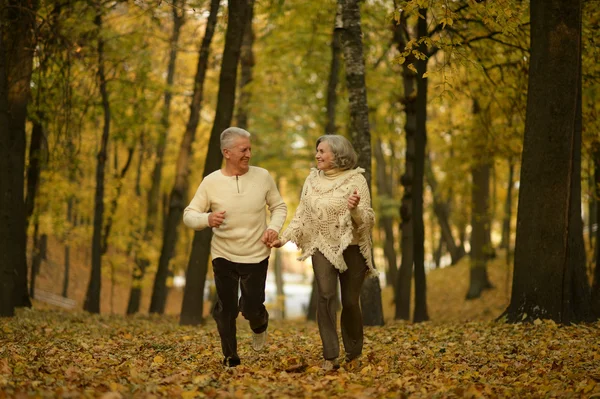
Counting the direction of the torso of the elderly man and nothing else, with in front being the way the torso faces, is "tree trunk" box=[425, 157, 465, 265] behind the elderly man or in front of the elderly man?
behind

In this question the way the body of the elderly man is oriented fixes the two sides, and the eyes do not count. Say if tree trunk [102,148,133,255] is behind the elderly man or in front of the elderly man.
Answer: behind

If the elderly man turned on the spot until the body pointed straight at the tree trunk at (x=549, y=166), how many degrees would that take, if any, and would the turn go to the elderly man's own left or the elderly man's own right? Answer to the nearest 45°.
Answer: approximately 135° to the elderly man's own left

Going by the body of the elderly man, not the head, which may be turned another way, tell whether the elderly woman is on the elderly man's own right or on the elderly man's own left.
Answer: on the elderly man's own left

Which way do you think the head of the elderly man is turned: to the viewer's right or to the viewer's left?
to the viewer's right

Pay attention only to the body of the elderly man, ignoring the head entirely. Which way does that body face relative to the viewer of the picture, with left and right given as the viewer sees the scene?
facing the viewer
